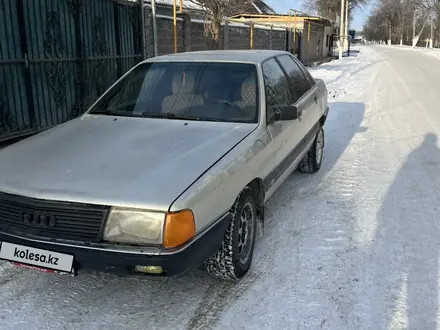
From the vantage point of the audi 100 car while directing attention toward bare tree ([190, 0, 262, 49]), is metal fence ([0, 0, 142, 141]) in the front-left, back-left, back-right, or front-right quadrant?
front-left

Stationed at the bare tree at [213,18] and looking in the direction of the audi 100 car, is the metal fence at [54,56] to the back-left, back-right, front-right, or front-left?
front-right

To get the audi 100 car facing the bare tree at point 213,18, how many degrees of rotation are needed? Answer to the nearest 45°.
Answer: approximately 135° to its right

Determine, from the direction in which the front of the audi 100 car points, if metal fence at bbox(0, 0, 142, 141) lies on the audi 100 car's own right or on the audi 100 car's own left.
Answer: on the audi 100 car's own right

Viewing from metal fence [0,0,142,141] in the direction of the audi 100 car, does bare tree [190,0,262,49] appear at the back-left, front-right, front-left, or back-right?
back-left

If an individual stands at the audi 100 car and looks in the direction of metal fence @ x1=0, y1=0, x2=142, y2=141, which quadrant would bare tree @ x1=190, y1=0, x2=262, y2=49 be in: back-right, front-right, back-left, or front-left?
front-right
